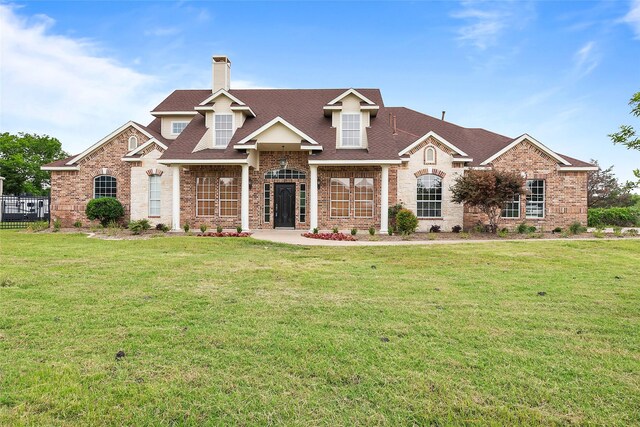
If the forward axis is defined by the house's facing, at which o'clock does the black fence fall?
The black fence is roughly at 4 o'clock from the house.

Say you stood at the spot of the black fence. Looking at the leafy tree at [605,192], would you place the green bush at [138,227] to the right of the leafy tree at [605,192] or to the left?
right

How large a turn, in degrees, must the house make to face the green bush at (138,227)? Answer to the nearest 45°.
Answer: approximately 90° to its right

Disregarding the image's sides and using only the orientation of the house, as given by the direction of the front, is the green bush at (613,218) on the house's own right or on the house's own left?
on the house's own left

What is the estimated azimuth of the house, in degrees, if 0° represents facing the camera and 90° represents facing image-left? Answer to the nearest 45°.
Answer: approximately 0°

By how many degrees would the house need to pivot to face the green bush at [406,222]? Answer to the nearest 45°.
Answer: approximately 45° to its left

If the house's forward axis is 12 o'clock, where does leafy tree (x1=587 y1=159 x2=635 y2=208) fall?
The leafy tree is roughly at 8 o'clock from the house.
